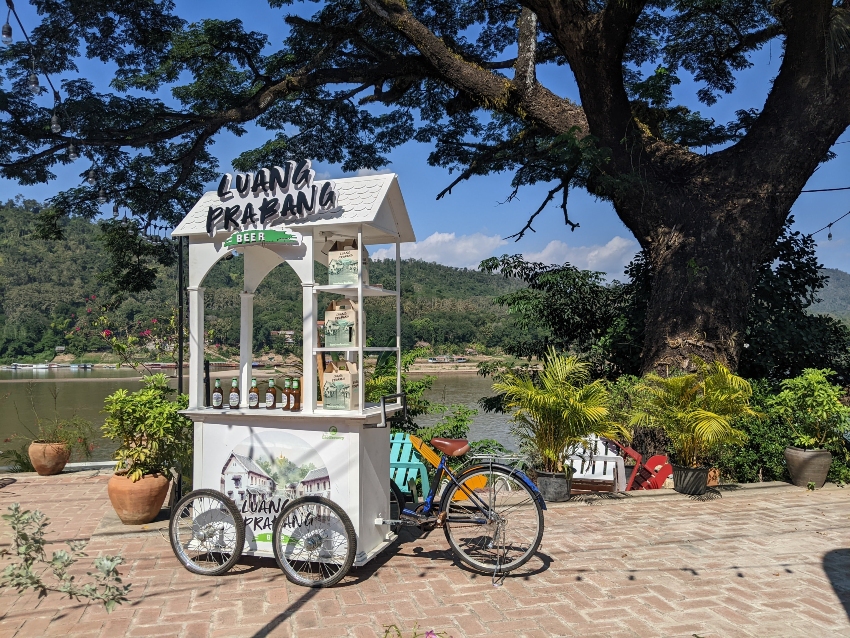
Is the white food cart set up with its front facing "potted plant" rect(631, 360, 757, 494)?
no

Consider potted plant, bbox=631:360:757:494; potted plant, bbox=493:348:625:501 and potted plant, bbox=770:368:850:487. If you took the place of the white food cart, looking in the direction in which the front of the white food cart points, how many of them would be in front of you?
0

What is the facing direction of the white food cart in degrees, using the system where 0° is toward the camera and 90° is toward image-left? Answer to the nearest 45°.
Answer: approximately 45°

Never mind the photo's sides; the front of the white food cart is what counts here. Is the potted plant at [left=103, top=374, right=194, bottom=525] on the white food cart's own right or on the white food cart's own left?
on the white food cart's own right

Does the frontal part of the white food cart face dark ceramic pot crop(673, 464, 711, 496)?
no

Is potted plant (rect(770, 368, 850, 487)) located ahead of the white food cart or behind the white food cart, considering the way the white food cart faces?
behind

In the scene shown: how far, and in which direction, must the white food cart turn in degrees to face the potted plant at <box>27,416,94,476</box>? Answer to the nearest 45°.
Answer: approximately 90° to its right

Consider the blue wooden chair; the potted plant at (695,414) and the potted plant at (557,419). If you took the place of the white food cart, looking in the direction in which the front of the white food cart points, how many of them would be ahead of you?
0

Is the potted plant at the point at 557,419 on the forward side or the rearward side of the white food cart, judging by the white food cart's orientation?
on the rearward side

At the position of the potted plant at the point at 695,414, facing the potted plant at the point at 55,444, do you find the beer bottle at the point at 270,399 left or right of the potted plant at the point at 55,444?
left
